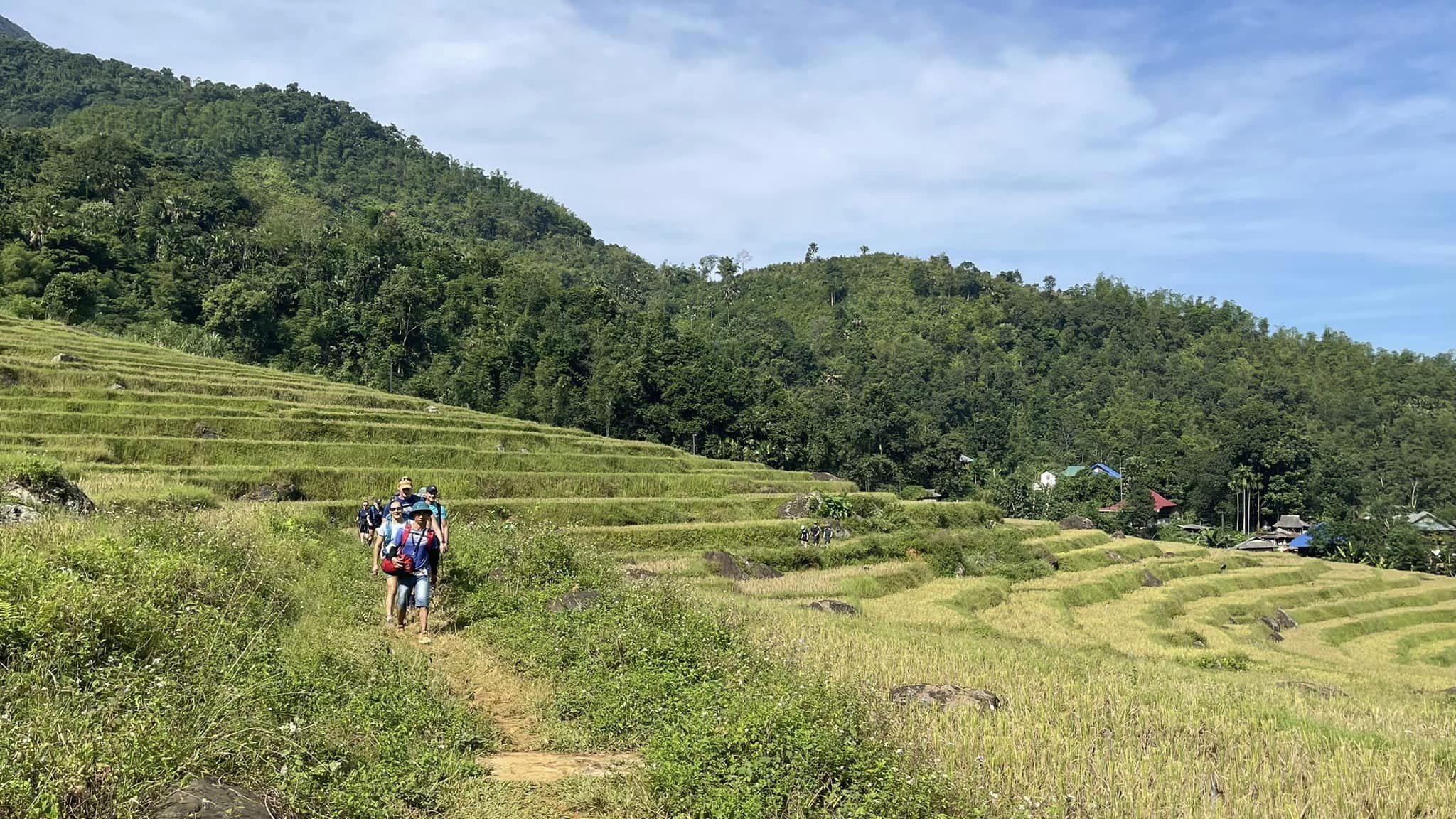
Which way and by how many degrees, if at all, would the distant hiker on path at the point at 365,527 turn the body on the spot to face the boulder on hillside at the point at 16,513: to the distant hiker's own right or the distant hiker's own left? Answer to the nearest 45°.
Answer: approximately 45° to the distant hiker's own right

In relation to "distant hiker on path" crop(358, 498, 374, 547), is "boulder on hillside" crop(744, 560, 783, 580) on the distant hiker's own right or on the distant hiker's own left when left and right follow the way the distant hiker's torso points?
on the distant hiker's own left

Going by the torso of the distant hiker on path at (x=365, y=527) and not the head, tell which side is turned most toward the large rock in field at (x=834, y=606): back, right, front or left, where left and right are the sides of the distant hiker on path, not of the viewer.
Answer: left

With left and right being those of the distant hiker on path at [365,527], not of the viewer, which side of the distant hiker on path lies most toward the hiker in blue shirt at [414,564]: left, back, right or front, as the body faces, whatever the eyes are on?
front

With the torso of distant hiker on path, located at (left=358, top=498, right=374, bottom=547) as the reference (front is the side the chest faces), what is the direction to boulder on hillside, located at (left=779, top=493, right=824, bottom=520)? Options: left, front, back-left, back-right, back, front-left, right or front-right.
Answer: back-left

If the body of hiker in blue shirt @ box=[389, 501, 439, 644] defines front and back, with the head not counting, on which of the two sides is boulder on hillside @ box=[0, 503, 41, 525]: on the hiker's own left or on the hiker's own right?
on the hiker's own right

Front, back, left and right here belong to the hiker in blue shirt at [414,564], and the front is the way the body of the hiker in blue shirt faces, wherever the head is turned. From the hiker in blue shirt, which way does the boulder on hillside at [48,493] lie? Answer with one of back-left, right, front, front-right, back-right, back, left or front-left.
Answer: back-right

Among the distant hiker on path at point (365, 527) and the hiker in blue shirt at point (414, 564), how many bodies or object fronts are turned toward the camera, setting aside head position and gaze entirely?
2

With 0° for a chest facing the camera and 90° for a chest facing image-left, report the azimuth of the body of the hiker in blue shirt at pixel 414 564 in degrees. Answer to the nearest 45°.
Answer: approximately 0°

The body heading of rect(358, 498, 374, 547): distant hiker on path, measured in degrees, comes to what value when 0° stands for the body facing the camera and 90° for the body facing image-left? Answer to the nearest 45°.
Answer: approximately 0°

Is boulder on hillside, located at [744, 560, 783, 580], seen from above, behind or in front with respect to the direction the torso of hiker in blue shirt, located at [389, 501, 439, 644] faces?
behind

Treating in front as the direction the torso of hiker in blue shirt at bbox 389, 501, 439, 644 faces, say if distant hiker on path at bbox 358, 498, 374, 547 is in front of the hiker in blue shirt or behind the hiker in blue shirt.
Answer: behind
